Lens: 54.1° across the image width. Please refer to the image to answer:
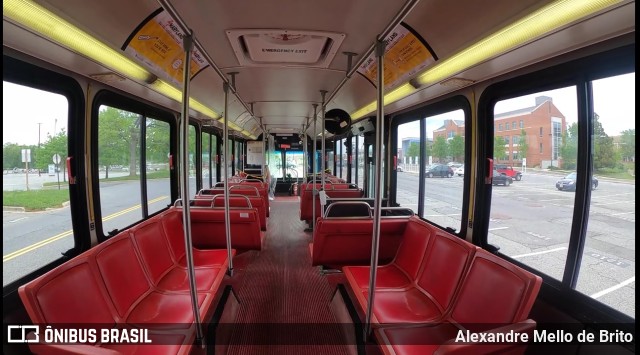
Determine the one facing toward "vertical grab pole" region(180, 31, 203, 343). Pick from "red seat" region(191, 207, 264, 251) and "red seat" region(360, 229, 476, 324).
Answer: "red seat" region(360, 229, 476, 324)

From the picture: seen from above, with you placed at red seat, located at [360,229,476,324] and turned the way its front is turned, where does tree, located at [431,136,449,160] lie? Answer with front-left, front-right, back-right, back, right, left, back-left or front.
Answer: back-right

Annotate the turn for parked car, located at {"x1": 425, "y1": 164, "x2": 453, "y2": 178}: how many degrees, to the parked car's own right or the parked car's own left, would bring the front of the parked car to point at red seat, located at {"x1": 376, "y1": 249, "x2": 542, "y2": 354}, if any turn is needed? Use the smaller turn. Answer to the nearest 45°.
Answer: approximately 90° to the parked car's own left

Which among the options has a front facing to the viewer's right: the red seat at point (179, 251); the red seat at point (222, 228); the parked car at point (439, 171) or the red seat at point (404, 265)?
the red seat at point (179, 251)

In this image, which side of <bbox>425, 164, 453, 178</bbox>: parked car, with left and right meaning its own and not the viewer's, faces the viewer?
left
